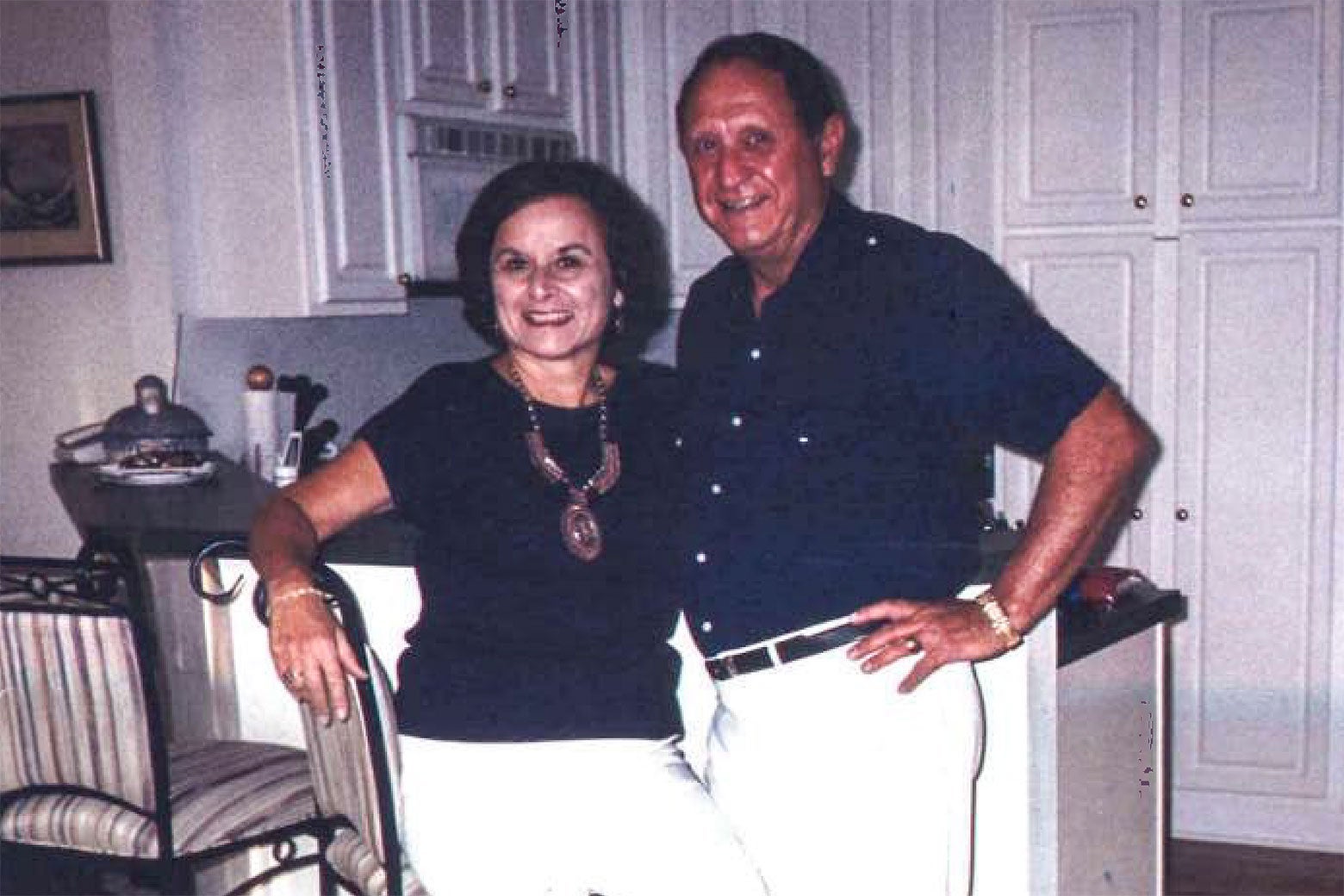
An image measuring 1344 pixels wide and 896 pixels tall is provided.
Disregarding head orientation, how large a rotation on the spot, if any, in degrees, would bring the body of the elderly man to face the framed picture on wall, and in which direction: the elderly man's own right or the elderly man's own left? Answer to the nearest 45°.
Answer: approximately 90° to the elderly man's own right

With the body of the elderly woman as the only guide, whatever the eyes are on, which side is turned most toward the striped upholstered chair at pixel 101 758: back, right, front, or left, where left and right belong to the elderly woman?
right

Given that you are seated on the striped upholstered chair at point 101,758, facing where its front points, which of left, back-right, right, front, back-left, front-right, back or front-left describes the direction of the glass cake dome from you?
front-left

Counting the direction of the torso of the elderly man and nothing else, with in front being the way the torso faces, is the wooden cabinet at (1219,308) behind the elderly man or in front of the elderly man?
behind

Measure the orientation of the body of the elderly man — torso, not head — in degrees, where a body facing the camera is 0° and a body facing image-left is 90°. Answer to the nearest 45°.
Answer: approximately 45°

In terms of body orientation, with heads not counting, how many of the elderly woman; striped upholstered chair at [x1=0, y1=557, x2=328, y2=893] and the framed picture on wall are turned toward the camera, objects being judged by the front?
2

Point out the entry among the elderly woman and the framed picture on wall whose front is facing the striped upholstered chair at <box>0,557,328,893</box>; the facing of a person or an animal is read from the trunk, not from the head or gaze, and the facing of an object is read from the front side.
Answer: the framed picture on wall

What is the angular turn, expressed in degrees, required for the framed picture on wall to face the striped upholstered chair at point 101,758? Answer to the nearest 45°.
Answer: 0° — it already faces it

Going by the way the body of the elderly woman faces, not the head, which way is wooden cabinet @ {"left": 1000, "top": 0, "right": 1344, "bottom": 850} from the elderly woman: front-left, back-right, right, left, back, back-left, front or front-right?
back-left
